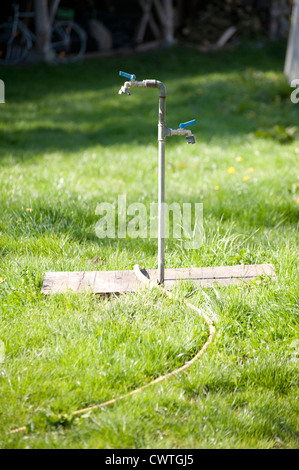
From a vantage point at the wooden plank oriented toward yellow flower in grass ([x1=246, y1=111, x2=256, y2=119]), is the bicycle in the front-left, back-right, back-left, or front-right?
front-left

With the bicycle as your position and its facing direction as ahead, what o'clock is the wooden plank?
The wooden plank is roughly at 9 o'clock from the bicycle.

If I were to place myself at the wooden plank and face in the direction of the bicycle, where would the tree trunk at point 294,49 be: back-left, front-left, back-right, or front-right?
front-right

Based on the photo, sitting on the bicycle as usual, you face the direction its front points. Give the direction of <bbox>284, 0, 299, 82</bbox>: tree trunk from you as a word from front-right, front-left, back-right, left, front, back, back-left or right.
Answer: back-left

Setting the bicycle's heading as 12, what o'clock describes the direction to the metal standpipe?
The metal standpipe is roughly at 9 o'clock from the bicycle.

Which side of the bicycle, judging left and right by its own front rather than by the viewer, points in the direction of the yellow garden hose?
left

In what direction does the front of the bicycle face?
to the viewer's left
